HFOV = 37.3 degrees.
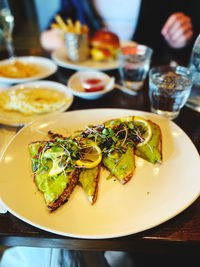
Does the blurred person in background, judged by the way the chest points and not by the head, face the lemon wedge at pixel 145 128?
yes

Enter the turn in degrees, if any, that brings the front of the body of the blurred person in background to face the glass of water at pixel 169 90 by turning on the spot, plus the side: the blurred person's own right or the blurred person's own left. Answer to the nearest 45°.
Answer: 0° — they already face it

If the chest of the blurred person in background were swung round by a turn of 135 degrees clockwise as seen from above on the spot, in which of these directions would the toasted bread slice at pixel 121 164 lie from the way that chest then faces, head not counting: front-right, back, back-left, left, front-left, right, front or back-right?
back-left

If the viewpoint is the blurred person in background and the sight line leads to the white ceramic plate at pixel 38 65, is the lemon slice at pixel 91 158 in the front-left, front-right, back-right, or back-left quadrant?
front-left

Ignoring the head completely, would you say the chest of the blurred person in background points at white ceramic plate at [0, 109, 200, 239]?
yes

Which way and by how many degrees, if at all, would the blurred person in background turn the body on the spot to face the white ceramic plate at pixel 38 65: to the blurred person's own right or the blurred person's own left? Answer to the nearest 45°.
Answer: approximately 45° to the blurred person's own right

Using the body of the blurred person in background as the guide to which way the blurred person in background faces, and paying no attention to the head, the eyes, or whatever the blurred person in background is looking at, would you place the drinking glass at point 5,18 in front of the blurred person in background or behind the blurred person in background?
in front

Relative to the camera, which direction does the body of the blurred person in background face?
toward the camera

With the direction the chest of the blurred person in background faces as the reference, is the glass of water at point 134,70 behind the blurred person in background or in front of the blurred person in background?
in front

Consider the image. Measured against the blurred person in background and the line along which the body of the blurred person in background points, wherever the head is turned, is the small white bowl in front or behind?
in front
